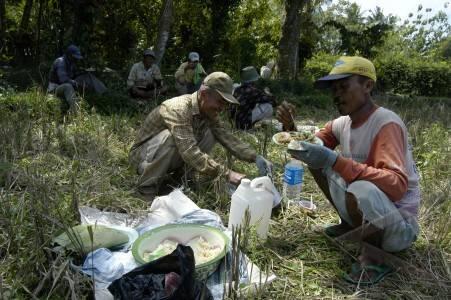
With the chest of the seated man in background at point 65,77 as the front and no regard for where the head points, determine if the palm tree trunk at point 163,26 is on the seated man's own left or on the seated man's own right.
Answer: on the seated man's own left

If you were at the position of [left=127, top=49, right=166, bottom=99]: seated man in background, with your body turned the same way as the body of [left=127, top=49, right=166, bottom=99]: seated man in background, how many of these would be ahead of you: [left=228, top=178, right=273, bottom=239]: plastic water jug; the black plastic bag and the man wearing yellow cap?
3

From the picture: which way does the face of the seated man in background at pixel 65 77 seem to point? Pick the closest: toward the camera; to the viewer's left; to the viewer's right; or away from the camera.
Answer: to the viewer's right

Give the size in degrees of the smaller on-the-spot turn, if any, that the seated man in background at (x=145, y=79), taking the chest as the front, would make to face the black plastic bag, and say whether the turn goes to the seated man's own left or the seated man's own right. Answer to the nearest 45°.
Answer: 0° — they already face it

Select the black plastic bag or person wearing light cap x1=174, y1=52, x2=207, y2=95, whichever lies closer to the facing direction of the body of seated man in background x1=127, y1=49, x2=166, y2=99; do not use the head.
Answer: the black plastic bag

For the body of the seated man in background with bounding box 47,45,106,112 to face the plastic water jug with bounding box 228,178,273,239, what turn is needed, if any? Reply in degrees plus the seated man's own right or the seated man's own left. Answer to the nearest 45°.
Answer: approximately 45° to the seated man's own right

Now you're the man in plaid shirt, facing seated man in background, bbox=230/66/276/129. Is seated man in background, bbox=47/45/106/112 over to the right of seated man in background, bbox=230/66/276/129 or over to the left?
left

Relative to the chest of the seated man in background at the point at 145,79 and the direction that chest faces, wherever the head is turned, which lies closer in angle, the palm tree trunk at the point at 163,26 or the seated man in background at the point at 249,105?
the seated man in background

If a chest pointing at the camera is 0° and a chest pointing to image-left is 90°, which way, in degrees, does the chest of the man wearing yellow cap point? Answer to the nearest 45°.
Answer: approximately 45°

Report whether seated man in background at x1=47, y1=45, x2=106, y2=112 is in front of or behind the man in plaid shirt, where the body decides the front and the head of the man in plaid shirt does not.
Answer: behind
